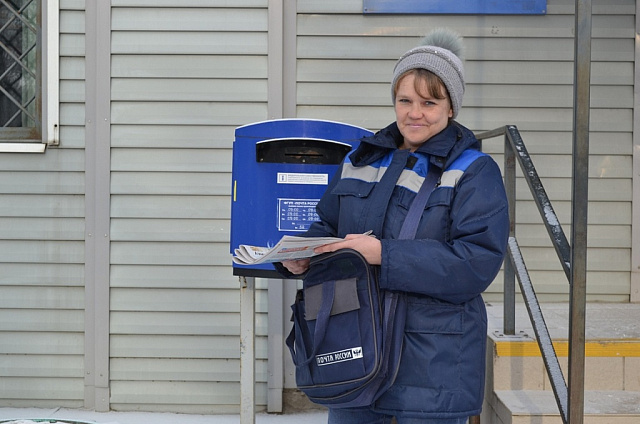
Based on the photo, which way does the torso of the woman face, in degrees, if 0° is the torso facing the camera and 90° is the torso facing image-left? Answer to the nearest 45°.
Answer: approximately 45°

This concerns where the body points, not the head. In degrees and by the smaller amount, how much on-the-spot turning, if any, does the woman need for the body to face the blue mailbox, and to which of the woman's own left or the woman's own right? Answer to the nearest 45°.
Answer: approximately 90° to the woman's own right

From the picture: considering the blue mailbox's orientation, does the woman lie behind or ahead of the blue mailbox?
ahead

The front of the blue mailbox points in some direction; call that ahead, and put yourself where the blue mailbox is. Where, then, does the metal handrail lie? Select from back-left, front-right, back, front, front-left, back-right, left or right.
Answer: left

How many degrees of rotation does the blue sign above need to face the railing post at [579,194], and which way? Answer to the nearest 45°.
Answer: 0° — it already faces it

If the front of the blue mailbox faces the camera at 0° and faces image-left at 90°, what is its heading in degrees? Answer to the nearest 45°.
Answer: approximately 0°

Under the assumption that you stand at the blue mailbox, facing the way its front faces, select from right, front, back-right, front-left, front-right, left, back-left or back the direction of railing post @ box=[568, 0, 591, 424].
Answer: front-left

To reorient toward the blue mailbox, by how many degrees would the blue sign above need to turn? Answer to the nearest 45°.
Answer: approximately 45° to its right

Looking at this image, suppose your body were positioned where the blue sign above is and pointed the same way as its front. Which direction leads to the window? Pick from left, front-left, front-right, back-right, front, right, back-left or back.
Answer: right
